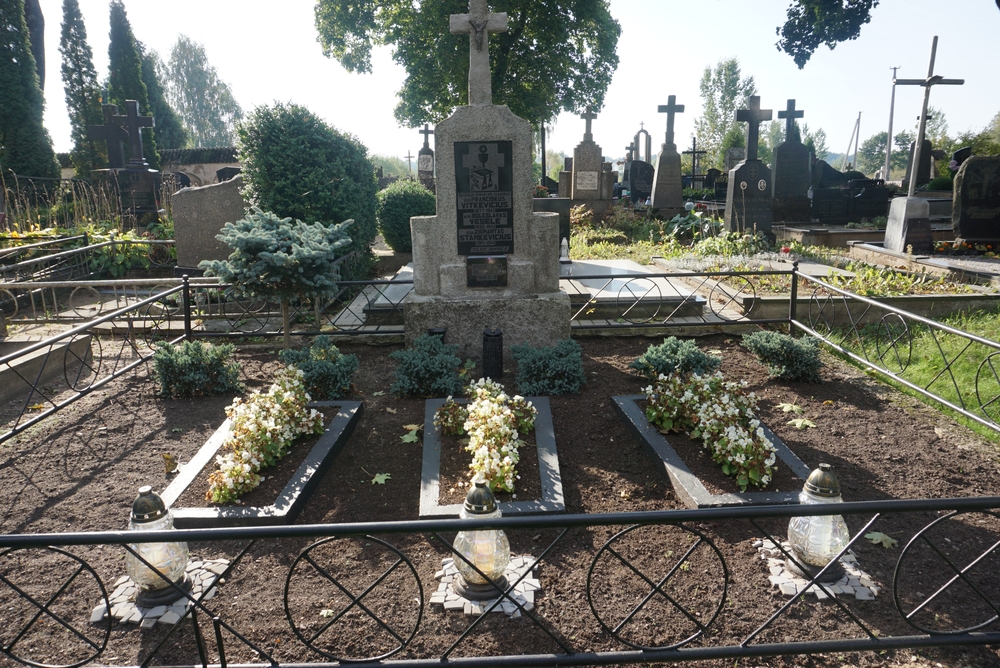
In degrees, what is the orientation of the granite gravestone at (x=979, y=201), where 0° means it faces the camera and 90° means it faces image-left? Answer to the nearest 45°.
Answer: approximately 0°

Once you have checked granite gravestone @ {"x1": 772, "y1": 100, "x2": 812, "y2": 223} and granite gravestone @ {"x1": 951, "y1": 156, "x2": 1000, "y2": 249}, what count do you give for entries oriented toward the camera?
2

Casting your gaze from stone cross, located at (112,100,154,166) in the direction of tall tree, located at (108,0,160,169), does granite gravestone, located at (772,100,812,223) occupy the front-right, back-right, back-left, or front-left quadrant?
back-right

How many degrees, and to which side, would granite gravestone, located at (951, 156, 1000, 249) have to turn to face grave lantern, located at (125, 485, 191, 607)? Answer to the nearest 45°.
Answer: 0° — it already faces it

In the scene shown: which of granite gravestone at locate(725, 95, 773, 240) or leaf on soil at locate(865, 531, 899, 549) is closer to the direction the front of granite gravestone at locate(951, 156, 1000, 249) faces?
the leaf on soil

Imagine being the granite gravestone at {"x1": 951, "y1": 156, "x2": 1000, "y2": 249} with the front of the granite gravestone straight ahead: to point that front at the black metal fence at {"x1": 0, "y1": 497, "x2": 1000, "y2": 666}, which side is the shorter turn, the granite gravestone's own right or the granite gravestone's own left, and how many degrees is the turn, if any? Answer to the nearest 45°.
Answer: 0° — it already faces it

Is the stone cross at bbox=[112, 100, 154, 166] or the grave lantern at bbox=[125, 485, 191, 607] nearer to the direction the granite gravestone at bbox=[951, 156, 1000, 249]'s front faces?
the grave lantern

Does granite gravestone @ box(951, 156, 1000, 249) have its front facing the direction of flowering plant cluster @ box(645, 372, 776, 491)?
yes

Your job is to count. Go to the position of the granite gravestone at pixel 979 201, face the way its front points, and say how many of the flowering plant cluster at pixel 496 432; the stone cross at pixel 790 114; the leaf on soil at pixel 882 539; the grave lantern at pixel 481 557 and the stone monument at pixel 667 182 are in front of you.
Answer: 3
